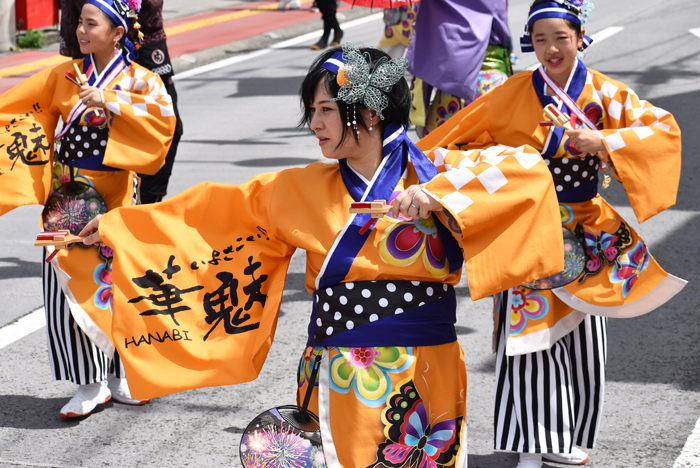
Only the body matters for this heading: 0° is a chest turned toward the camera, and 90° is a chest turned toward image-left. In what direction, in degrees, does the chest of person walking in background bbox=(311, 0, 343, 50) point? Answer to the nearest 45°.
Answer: approximately 45°

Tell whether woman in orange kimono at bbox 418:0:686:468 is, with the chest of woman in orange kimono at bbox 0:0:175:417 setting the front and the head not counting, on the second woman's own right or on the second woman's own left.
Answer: on the second woman's own left

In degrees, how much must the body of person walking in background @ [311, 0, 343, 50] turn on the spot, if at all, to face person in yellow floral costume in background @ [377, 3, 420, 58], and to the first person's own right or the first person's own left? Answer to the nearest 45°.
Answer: approximately 45° to the first person's own left

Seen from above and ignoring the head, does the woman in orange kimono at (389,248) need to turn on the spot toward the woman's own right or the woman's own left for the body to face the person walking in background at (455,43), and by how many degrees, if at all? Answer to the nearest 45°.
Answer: approximately 135° to the woman's own right

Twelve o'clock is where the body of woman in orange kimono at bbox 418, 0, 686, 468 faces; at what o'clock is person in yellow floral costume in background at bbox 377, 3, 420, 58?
The person in yellow floral costume in background is roughly at 5 o'clock from the woman in orange kimono.

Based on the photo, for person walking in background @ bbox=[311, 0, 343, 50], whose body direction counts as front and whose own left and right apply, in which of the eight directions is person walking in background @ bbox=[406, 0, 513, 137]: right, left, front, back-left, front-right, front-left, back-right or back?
front-left

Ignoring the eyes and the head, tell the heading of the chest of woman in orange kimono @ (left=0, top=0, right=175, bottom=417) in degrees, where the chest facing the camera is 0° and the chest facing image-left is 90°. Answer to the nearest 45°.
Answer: approximately 45°

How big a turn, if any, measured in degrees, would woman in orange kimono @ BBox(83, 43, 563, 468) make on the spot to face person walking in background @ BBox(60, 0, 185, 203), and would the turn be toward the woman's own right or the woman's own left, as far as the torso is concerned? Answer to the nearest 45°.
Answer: approximately 135° to the woman's own right

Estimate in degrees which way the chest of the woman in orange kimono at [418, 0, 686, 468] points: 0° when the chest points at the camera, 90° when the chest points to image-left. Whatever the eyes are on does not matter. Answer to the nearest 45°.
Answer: approximately 0°

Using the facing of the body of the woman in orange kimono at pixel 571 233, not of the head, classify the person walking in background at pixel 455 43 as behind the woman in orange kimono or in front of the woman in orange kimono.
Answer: behind
